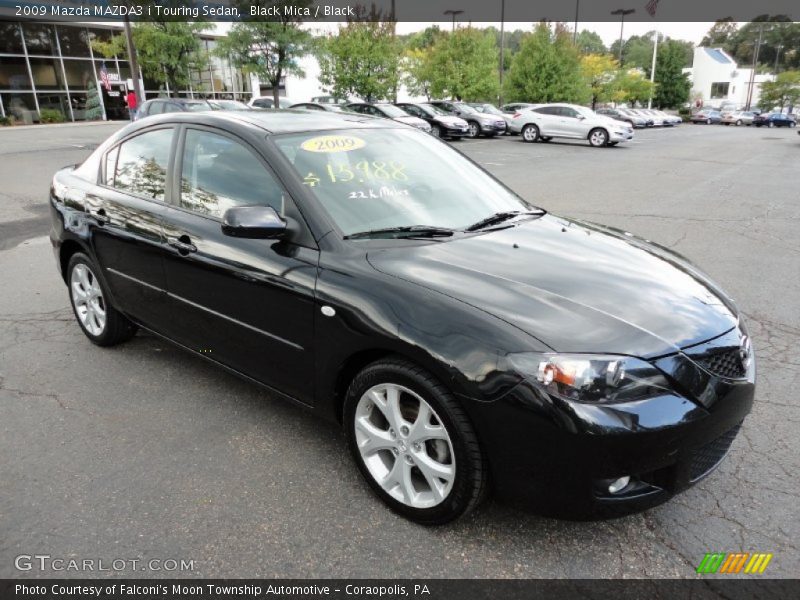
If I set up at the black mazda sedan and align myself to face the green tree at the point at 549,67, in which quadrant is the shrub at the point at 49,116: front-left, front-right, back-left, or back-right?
front-left

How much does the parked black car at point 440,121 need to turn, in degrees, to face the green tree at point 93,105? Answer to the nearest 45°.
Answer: approximately 180°

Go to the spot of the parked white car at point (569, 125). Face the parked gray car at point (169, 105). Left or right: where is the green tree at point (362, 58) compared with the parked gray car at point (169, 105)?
right

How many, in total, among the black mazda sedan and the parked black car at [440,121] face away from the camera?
0

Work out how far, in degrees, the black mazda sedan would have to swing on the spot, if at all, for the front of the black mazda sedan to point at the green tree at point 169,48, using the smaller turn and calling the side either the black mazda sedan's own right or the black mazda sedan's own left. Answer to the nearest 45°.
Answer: approximately 135° to the black mazda sedan's own left

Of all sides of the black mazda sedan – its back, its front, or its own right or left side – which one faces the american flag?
back

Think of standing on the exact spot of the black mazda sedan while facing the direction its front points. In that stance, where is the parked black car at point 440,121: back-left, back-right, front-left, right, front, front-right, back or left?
back-left

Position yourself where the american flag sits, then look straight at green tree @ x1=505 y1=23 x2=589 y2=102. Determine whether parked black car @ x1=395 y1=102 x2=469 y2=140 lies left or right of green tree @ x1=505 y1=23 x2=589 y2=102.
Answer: right

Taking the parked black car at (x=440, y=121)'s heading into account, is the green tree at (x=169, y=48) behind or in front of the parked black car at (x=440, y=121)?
behind

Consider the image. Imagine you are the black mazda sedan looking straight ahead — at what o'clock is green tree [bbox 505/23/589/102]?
The green tree is roughly at 8 o'clock from the black mazda sedan.

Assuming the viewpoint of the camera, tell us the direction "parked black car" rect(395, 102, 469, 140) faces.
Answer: facing the viewer and to the right of the viewer

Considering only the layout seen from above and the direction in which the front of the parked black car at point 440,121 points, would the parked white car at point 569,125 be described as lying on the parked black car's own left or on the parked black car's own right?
on the parked black car's own left

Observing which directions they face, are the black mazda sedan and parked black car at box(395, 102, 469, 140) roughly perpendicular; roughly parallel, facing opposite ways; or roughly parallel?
roughly parallel

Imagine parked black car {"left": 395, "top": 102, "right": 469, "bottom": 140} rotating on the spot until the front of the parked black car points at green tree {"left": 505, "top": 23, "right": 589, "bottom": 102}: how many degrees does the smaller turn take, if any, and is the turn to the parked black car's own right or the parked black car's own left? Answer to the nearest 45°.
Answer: approximately 90° to the parked black car's own left
